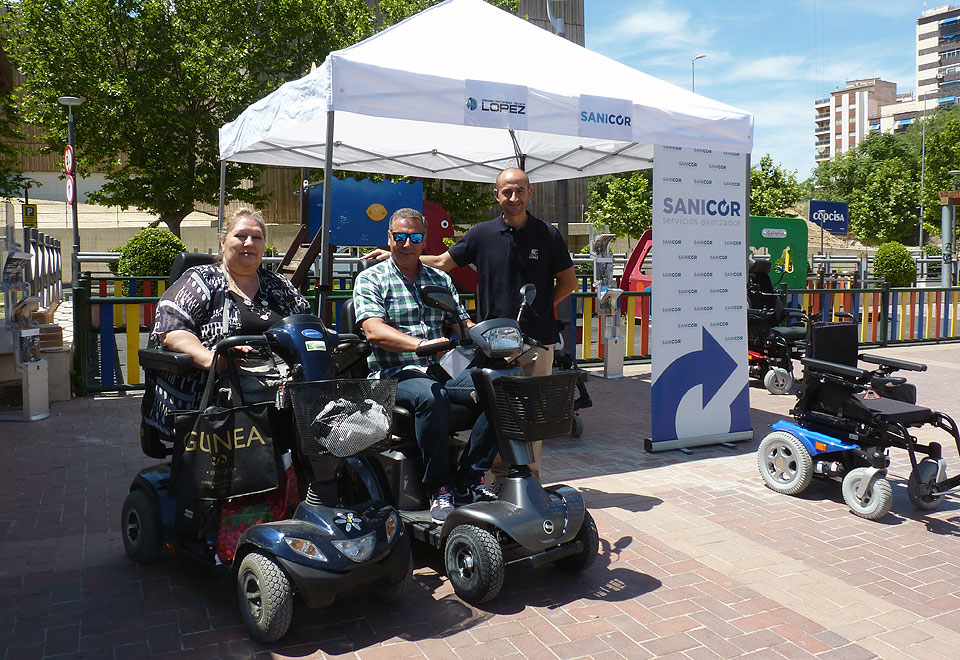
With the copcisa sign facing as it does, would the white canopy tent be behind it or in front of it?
in front

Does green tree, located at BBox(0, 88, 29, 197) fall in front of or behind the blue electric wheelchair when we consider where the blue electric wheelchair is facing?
behind

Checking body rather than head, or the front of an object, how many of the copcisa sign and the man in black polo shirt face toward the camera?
2

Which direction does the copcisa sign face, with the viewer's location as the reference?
facing the viewer

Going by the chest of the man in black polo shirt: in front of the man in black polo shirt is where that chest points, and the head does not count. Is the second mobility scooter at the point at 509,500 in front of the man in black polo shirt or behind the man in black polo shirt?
in front

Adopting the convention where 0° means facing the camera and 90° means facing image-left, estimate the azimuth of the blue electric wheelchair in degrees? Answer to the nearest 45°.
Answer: approximately 315°

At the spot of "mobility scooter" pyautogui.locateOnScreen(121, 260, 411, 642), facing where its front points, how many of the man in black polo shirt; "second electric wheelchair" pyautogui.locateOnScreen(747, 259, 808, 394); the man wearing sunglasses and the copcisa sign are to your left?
4

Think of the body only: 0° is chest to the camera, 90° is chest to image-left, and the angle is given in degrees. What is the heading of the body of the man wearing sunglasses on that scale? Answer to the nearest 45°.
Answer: approximately 315°

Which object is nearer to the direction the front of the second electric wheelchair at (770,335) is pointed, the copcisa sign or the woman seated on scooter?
the woman seated on scooter
